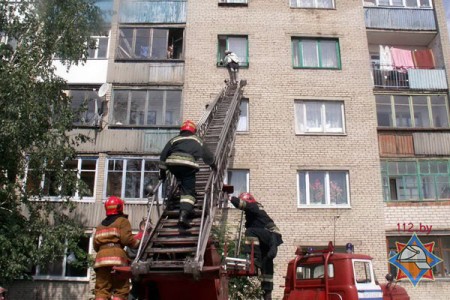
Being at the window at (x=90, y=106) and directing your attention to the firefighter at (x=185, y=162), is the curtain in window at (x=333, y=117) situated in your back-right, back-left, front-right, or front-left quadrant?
front-left

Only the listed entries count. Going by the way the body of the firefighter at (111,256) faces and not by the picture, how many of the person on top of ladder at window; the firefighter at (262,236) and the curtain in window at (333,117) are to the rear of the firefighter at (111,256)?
0

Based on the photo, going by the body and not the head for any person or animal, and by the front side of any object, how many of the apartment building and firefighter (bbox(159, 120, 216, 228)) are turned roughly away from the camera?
1

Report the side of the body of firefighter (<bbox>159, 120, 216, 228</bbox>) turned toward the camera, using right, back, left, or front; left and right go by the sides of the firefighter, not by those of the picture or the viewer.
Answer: back

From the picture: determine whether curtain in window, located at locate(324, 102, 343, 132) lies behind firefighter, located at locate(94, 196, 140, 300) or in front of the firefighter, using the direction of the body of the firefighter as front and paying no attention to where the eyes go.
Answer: in front

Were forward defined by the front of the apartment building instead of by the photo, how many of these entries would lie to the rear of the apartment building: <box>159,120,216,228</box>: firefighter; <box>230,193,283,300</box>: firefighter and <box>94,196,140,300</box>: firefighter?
0

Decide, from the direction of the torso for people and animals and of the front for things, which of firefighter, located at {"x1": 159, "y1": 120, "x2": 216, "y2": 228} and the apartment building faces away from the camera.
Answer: the firefighter

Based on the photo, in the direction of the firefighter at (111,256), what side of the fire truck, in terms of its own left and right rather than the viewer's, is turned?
back

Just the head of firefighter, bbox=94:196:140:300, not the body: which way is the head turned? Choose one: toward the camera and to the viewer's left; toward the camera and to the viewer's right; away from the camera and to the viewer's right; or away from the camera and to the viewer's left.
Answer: away from the camera and to the viewer's right

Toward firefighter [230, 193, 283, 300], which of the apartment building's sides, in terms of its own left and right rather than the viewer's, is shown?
front

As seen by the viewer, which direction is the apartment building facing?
toward the camera

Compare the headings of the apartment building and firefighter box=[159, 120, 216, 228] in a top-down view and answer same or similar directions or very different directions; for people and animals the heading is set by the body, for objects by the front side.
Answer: very different directions

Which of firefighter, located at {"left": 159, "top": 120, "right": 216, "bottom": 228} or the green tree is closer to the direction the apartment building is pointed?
the firefighter
